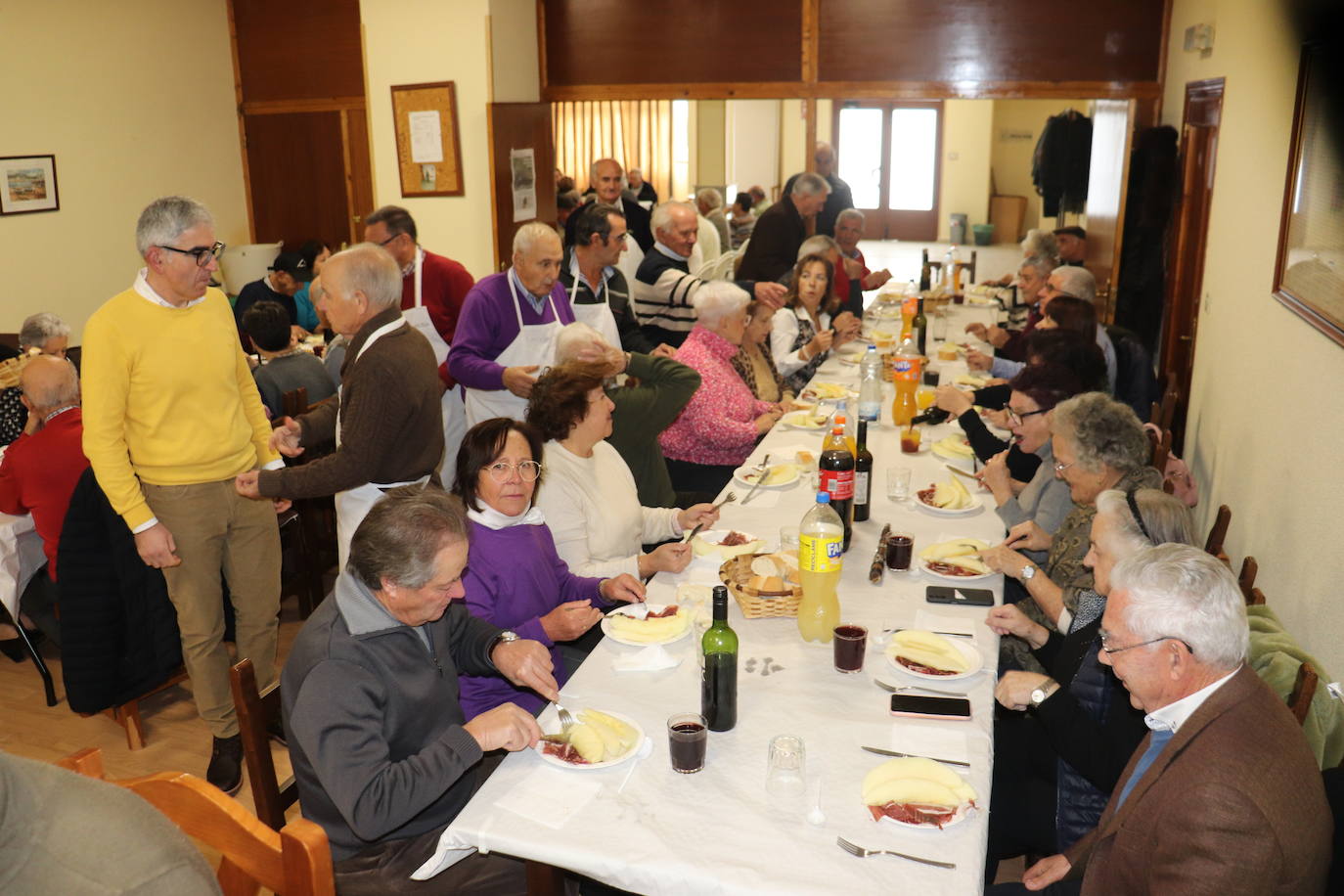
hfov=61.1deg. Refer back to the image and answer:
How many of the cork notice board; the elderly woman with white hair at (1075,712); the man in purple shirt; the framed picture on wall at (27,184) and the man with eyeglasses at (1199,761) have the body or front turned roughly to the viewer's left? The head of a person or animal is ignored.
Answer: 2

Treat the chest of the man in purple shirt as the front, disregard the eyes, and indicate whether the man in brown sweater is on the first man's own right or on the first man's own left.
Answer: on the first man's own right

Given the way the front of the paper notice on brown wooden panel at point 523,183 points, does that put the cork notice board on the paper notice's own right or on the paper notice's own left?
on the paper notice's own right

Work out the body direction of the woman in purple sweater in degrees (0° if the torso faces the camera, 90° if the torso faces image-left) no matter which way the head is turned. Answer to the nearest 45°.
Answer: approximately 315°

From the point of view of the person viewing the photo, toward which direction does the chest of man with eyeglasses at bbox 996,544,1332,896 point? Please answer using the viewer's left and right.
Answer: facing to the left of the viewer

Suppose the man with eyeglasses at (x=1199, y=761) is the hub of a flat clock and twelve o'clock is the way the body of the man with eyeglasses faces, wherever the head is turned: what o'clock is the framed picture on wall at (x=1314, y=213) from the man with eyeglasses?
The framed picture on wall is roughly at 3 o'clock from the man with eyeglasses.

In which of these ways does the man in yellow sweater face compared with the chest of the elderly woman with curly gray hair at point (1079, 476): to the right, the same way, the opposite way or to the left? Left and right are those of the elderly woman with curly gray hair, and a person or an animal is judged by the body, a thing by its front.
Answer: the opposite way

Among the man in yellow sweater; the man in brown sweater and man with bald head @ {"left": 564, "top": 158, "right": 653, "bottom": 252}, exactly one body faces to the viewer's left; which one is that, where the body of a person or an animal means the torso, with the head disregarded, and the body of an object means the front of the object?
the man in brown sweater

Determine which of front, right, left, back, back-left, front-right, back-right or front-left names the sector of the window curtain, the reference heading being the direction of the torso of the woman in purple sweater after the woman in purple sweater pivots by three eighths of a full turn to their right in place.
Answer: right

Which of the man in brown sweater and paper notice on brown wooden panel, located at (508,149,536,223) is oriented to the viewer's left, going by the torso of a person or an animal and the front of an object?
the man in brown sweater

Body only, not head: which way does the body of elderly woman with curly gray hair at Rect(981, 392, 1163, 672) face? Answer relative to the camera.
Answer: to the viewer's left

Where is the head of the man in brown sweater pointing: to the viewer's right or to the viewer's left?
to the viewer's left

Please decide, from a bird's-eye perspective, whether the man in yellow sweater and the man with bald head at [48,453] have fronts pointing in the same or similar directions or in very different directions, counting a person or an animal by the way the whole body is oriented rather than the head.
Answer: very different directions
